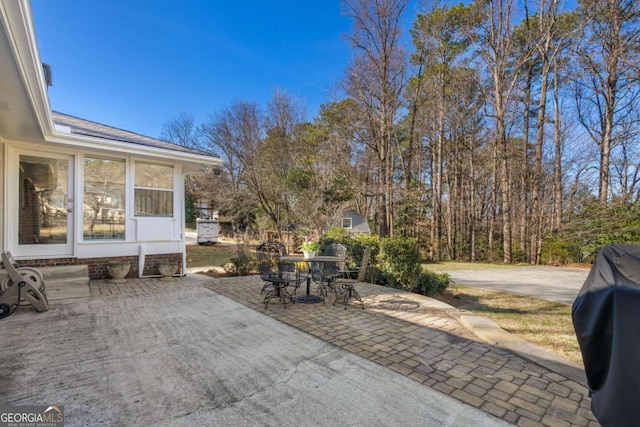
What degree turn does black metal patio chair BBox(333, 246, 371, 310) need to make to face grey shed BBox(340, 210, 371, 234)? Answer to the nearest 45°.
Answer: approximately 90° to its right

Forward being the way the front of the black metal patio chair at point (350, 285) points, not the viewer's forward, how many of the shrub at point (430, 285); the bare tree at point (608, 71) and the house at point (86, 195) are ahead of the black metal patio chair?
1

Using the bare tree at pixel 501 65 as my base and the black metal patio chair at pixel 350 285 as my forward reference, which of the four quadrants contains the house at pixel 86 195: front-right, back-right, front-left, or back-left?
front-right

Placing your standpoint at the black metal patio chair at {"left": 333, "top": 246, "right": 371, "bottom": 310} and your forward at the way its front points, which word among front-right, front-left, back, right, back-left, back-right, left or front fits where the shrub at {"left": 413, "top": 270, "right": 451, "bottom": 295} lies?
back-right

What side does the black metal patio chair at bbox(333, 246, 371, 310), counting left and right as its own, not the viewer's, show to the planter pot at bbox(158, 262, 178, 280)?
front

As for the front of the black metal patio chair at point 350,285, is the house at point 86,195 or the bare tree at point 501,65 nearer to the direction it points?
the house

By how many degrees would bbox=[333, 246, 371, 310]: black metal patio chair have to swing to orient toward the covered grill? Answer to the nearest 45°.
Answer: approximately 90° to its left

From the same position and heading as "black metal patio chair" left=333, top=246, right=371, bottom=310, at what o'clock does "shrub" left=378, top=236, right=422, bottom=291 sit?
The shrub is roughly at 4 o'clock from the black metal patio chair.

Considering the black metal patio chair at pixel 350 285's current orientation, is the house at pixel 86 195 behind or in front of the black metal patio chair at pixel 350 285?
in front

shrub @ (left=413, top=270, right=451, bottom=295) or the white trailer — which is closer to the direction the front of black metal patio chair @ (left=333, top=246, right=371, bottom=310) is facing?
the white trailer

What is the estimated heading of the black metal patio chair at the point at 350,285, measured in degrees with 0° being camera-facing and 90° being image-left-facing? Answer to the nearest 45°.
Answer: approximately 90°

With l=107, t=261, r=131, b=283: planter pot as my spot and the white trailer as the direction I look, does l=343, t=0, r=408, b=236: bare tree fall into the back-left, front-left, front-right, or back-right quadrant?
front-right

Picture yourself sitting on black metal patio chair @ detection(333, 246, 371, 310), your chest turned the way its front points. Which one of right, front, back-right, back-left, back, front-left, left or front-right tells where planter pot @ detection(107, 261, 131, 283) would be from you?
front

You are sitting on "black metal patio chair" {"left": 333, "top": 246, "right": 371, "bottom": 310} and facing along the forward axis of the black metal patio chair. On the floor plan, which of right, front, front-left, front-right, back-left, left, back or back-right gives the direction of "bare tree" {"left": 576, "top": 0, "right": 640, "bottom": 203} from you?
back-right

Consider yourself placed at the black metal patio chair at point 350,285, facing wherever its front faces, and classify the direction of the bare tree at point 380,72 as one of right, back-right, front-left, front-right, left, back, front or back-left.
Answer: right

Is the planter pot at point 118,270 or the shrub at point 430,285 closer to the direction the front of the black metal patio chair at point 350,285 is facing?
the planter pot
